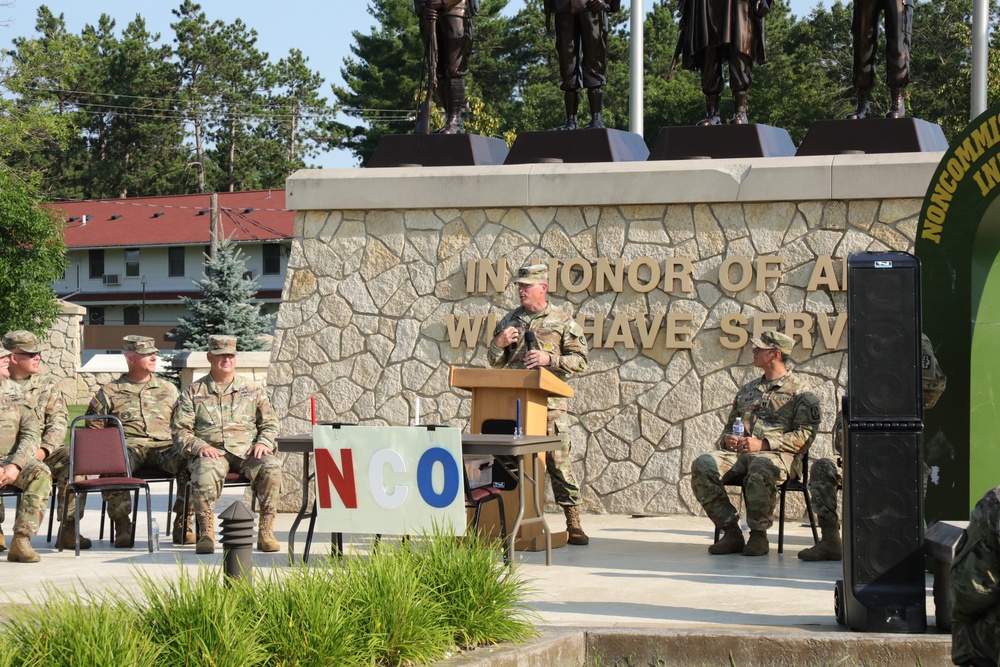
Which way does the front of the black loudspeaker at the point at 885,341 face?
toward the camera

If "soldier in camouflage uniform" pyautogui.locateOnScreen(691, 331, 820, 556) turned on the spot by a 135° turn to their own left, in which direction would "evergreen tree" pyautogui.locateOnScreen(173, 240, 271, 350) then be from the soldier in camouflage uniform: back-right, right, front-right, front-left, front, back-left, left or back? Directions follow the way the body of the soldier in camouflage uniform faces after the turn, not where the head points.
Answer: back-left

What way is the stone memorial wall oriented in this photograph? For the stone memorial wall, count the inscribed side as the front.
toward the camera

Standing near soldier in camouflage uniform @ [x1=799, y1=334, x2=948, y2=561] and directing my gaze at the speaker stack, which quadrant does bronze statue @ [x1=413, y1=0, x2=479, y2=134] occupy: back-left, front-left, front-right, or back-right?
back-right

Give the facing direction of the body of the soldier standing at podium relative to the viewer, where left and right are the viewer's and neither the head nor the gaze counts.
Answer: facing the viewer and to the left of the viewer

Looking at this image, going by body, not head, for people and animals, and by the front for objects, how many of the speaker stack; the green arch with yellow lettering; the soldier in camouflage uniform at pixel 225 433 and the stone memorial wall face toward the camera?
4

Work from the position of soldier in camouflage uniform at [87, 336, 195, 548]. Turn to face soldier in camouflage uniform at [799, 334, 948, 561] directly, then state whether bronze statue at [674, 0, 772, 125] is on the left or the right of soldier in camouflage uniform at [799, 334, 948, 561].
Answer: left

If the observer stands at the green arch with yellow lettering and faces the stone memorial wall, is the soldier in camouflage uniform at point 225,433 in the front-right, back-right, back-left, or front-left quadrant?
front-left

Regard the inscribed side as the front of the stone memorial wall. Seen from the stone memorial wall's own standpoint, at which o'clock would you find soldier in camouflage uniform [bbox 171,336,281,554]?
The soldier in camouflage uniform is roughly at 2 o'clock from the stone memorial wall.

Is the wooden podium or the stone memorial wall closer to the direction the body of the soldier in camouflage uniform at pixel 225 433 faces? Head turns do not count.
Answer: the wooden podium

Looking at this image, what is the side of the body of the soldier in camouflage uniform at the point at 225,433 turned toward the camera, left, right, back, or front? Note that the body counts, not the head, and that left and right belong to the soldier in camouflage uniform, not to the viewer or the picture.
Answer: front

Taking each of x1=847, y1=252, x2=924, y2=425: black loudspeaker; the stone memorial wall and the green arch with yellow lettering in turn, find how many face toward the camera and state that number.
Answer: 3

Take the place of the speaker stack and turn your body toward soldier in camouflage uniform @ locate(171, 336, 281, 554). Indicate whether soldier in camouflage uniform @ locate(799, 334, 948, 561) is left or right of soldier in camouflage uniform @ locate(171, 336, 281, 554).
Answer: right

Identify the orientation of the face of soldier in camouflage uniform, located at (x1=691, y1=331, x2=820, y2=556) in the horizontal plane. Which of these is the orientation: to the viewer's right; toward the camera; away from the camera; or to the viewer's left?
to the viewer's left

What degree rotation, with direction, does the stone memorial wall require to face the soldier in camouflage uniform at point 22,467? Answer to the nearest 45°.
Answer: approximately 45° to its right
